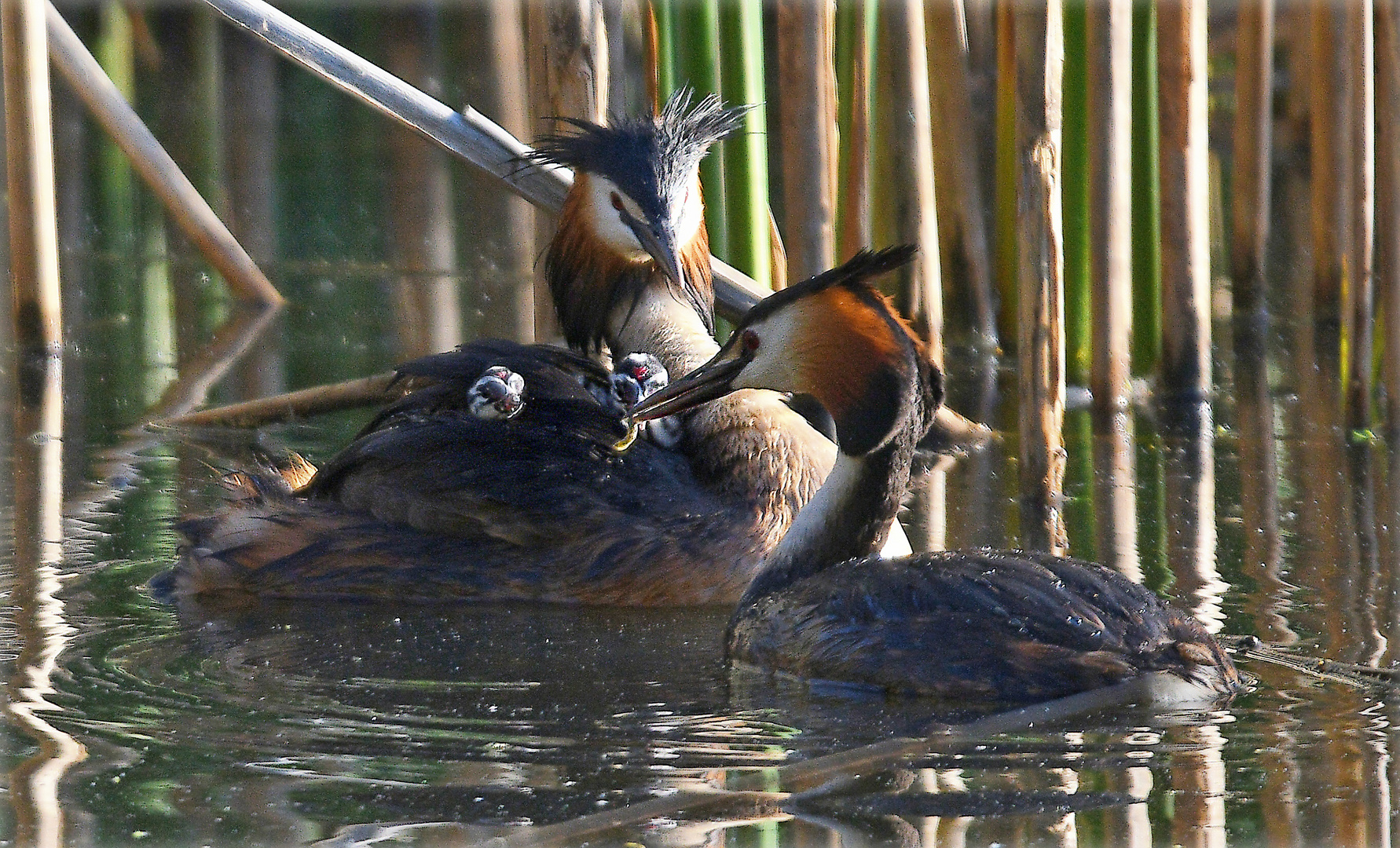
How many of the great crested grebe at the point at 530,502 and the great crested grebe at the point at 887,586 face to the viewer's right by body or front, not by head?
1

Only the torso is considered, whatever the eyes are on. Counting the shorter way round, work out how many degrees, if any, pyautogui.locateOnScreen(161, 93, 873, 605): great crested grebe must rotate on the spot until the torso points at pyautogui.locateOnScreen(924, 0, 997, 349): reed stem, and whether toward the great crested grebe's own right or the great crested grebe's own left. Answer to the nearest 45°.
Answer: approximately 45° to the great crested grebe's own left

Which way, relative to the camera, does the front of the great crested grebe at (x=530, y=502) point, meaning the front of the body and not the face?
to the viewer's right

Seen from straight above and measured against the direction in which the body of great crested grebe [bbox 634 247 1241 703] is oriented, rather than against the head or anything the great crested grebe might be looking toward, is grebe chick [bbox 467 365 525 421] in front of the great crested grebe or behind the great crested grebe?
in front

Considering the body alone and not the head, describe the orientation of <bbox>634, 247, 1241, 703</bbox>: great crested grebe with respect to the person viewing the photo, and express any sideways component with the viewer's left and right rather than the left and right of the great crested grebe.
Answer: facing to the left of the viewer

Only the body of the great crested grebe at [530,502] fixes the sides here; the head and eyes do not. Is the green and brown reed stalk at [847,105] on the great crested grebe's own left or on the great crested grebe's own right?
on the great crested grebe's own left

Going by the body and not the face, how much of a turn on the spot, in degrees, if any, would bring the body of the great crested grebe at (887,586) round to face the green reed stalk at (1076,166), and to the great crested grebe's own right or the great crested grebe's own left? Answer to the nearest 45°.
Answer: approximately 90° to the great crested grebe's own right

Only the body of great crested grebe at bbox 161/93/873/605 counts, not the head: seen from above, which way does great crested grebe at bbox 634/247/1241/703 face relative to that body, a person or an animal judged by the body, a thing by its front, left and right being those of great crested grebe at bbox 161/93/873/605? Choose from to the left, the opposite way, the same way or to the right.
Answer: the opposite way

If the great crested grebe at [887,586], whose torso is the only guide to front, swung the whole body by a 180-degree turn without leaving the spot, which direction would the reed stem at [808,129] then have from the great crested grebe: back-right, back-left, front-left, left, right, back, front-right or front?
left

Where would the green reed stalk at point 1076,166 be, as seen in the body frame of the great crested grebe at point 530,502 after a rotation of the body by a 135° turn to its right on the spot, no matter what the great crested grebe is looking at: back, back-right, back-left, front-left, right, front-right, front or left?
back

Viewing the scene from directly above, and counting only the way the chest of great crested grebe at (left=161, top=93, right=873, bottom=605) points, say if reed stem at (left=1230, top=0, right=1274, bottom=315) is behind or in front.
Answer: in front

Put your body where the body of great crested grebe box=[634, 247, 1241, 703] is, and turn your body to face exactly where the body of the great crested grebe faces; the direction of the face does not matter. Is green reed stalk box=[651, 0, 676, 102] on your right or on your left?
on your right

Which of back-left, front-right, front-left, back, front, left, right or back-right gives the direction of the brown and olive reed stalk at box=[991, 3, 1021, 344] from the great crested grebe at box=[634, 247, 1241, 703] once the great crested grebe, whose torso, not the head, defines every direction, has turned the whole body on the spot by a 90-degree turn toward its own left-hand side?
back

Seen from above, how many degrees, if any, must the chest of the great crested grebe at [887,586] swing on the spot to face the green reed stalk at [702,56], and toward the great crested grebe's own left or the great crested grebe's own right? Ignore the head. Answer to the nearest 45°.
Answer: approximately 90° to the great crested grebe's own right

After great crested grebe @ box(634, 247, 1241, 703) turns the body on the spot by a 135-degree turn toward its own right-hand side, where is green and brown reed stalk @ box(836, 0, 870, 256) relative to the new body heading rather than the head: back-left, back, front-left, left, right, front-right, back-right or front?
front-left

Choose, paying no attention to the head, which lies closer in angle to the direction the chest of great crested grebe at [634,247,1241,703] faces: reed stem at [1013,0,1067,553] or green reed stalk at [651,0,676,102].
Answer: the green reed stalk
